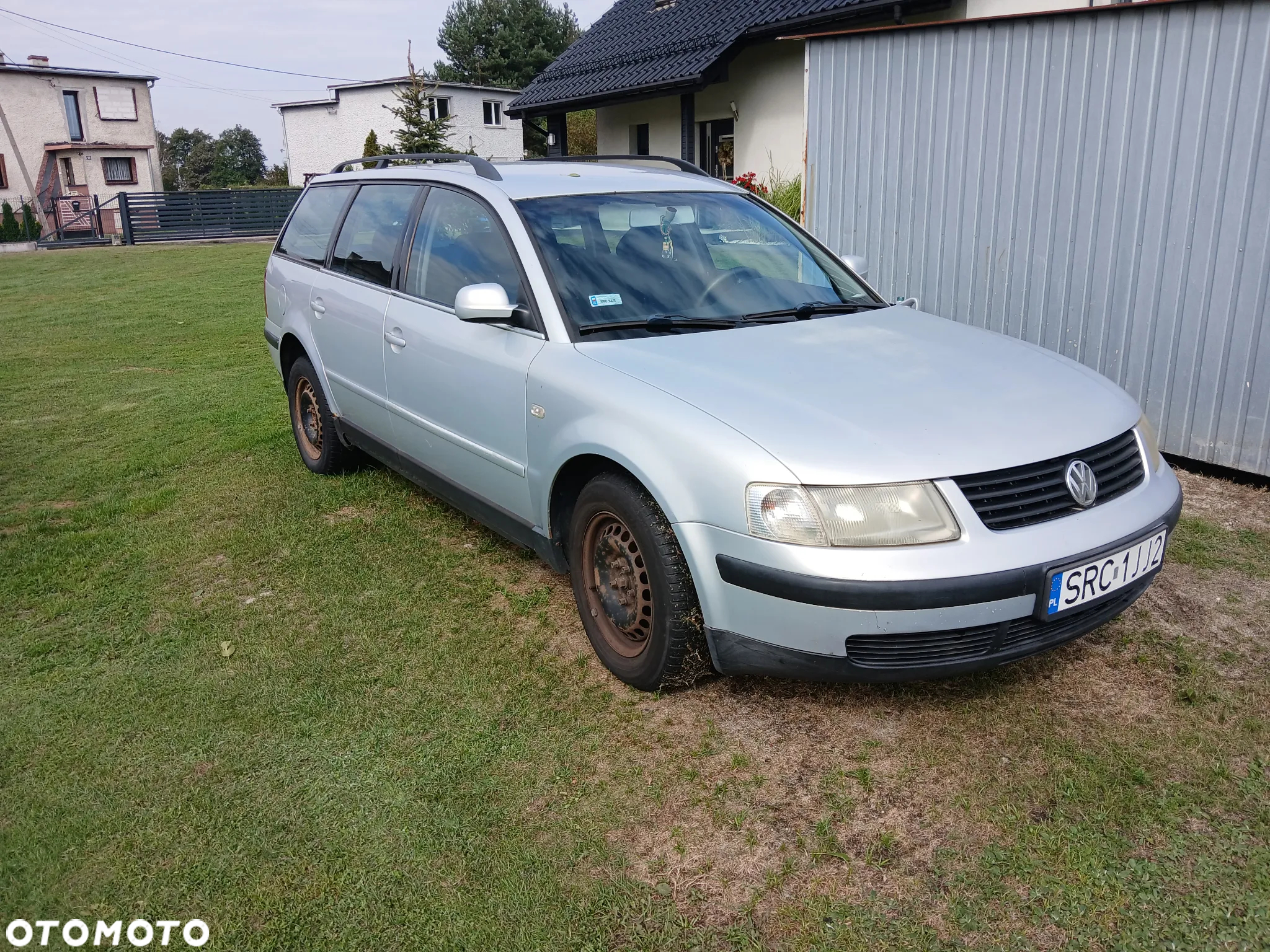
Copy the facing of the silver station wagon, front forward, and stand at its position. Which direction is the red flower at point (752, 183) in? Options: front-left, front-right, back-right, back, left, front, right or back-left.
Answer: back-left

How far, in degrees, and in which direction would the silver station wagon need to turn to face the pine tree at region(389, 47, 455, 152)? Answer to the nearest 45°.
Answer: approximately 135° to its left

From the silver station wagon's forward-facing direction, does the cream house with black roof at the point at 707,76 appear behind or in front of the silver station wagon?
behind

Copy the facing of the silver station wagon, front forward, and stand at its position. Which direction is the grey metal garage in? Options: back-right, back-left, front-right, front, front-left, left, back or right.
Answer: left

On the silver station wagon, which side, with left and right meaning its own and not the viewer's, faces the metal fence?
back

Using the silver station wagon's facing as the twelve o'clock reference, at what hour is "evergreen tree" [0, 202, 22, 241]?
The evergreen tree is roughly at 6 o'clock from the silver station wagon.

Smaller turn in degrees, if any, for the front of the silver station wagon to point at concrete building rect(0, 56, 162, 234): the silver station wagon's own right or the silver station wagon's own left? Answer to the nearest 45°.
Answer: approximately 180°

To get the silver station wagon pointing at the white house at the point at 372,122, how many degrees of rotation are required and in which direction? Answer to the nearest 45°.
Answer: approximately 135° to its left

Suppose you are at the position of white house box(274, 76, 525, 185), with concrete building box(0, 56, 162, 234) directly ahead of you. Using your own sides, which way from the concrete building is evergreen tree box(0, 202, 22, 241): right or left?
left
